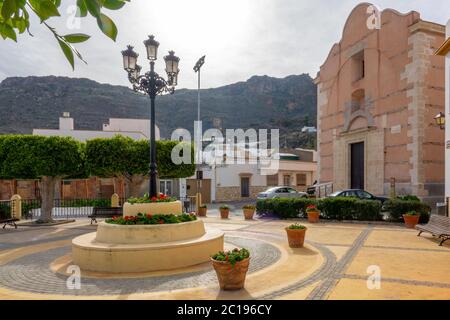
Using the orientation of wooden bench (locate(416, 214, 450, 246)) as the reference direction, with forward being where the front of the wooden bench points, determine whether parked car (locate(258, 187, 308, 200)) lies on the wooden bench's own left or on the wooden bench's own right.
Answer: on the wooden bench's own right

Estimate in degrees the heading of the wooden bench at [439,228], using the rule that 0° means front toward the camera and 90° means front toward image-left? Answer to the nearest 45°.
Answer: approximately 45°

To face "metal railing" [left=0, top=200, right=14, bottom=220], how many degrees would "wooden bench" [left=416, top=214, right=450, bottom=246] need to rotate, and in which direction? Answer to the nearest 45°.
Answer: approximately 45° to its right

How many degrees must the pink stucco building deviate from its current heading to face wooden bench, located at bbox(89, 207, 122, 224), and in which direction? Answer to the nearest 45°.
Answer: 0° — it already faces it

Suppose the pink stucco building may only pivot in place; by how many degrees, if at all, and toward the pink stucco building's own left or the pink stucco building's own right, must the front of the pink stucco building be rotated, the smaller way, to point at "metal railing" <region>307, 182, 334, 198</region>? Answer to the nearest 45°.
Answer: approximately 90° to the pink stucco building's own right

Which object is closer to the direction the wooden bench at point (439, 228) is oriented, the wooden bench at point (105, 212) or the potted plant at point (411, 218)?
the wooden bench

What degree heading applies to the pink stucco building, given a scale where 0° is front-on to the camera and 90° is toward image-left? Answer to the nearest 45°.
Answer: approximately 45°

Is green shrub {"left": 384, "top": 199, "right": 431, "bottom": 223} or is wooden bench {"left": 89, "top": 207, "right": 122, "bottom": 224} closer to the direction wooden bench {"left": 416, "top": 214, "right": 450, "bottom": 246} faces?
the wooden bench

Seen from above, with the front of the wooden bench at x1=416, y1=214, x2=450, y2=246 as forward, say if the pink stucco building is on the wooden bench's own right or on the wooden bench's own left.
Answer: on the wooden bench's own right
